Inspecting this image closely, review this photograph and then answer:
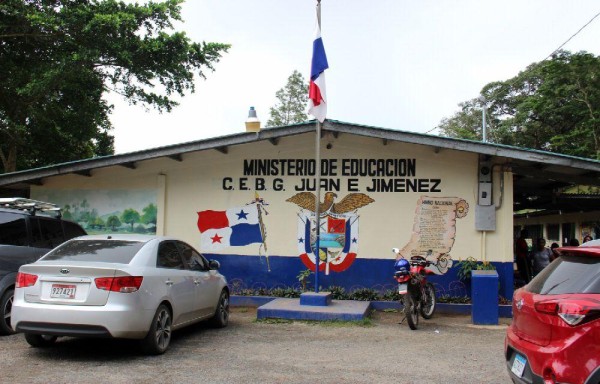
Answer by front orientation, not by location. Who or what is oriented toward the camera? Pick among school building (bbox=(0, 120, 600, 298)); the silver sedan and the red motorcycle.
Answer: the school building

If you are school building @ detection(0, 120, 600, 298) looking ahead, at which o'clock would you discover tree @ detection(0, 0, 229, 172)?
The tree is roughly at 4 o'clock from the school building.

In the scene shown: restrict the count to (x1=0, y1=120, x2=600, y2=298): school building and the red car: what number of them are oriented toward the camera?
1

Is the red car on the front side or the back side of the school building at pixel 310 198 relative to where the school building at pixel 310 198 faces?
on the front side

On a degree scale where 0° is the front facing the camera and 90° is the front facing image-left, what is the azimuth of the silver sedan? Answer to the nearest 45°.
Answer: approximately 225°

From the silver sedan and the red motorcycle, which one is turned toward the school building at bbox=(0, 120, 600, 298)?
the silver sedan

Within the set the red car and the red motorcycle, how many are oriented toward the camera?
0

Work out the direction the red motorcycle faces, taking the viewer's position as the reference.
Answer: facing away from the viewer and to the right of the viewer

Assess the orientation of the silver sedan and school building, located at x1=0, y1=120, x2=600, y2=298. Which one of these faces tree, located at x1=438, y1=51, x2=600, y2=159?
the silver sedan

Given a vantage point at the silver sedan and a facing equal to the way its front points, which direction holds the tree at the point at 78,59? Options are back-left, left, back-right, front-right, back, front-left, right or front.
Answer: front-left

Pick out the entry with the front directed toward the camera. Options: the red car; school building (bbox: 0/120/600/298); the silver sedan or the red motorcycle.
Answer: the school building
